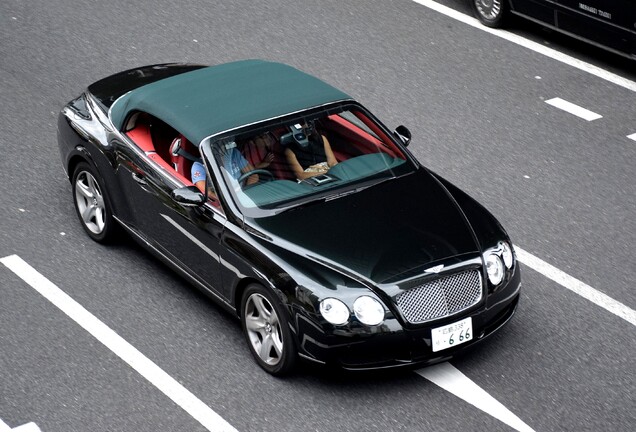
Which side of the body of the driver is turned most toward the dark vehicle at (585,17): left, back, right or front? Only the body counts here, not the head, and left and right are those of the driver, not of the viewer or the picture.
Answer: left

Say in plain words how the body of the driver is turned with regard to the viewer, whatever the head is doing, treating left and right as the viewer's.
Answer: facing the viewer and to the right of the viewer

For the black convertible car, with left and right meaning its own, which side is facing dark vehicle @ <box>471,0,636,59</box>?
left
